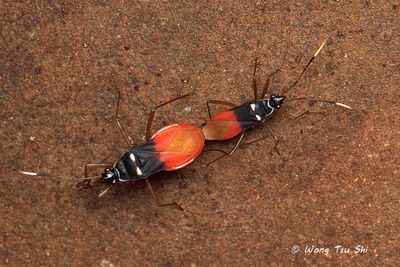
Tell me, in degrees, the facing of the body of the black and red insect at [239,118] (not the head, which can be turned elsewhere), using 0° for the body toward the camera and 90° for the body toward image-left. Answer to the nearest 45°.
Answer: approximately 225°

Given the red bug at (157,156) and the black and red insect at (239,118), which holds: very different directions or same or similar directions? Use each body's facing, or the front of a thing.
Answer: very different directions

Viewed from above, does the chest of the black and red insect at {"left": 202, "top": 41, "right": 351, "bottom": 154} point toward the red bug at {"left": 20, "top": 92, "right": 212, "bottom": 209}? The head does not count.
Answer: no

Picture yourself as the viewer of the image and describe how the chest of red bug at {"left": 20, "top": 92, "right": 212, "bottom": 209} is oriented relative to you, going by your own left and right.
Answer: facing the viewer and to the left of the viewer

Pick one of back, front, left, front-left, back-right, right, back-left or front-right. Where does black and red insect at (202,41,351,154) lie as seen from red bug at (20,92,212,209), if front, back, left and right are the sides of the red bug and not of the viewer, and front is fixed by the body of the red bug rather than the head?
back-left
